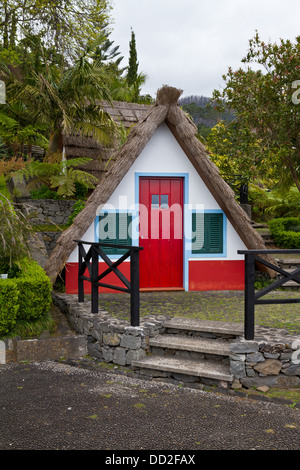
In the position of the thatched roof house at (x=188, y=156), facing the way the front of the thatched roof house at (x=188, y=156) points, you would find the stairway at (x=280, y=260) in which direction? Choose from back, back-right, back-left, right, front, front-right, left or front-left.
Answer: back-left

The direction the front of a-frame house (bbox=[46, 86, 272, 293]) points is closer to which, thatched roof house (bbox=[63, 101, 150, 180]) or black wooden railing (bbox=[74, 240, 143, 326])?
the black wooden railing

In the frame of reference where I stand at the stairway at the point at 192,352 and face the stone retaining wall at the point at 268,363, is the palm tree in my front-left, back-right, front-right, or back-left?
back-left

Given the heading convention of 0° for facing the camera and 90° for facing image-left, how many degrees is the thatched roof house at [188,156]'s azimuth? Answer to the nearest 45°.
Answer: approximately 0°

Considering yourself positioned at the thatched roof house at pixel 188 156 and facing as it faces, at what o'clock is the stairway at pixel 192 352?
The stairway is roughly at 12 o'clock from the thatched roof house.
